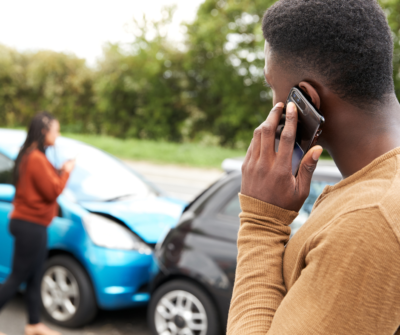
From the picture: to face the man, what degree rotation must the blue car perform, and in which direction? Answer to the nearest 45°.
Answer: approximately 45° to its right

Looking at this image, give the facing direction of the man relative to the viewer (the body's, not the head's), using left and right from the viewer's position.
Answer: facing away from the viewer and to the left of the viewer

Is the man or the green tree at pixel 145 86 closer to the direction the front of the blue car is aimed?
the man

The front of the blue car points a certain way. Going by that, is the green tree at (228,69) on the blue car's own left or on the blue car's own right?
on the blue car's own left

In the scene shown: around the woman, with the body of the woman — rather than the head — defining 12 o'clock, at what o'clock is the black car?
The black car is roughly at 1 o'clock from the woman.

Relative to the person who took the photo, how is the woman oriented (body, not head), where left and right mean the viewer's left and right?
facing to the right of the viewer

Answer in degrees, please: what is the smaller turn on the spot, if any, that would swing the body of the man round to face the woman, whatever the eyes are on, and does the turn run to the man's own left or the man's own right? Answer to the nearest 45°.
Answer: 0° — they already face them

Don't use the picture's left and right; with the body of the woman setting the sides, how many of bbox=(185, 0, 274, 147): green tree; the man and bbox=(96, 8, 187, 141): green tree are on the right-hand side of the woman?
1

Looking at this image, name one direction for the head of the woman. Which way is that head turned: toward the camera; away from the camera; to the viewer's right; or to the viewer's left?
to the viewer's right

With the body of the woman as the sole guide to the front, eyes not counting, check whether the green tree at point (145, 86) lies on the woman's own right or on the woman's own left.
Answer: on the woman's own left

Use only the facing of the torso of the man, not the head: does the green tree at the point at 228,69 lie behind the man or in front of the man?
in front

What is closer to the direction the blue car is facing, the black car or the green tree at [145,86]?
the black car

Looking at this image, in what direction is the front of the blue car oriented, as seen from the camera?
facing the viewer and to the right of the viewer

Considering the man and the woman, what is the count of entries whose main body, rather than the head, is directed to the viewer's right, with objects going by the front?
1
